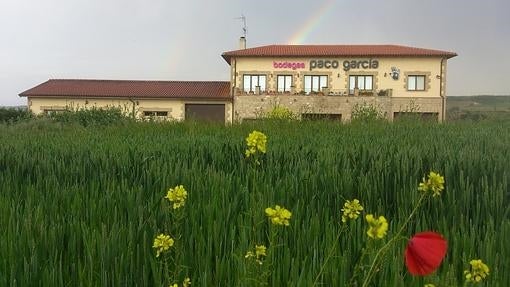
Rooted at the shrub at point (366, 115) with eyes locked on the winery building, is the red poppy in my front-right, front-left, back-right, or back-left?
back-left

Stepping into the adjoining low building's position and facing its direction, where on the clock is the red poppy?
The red poppy is roughly at 12 o'clock from the adjoining low building.

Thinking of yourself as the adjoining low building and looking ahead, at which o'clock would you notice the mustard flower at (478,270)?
The mustard flower is roughly at 12 o'clock from the adjoining low building.

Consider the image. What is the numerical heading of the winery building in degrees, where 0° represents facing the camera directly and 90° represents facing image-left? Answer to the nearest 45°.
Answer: approximately 0°

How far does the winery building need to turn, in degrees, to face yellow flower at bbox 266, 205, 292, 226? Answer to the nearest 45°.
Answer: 0° — it already faces it
